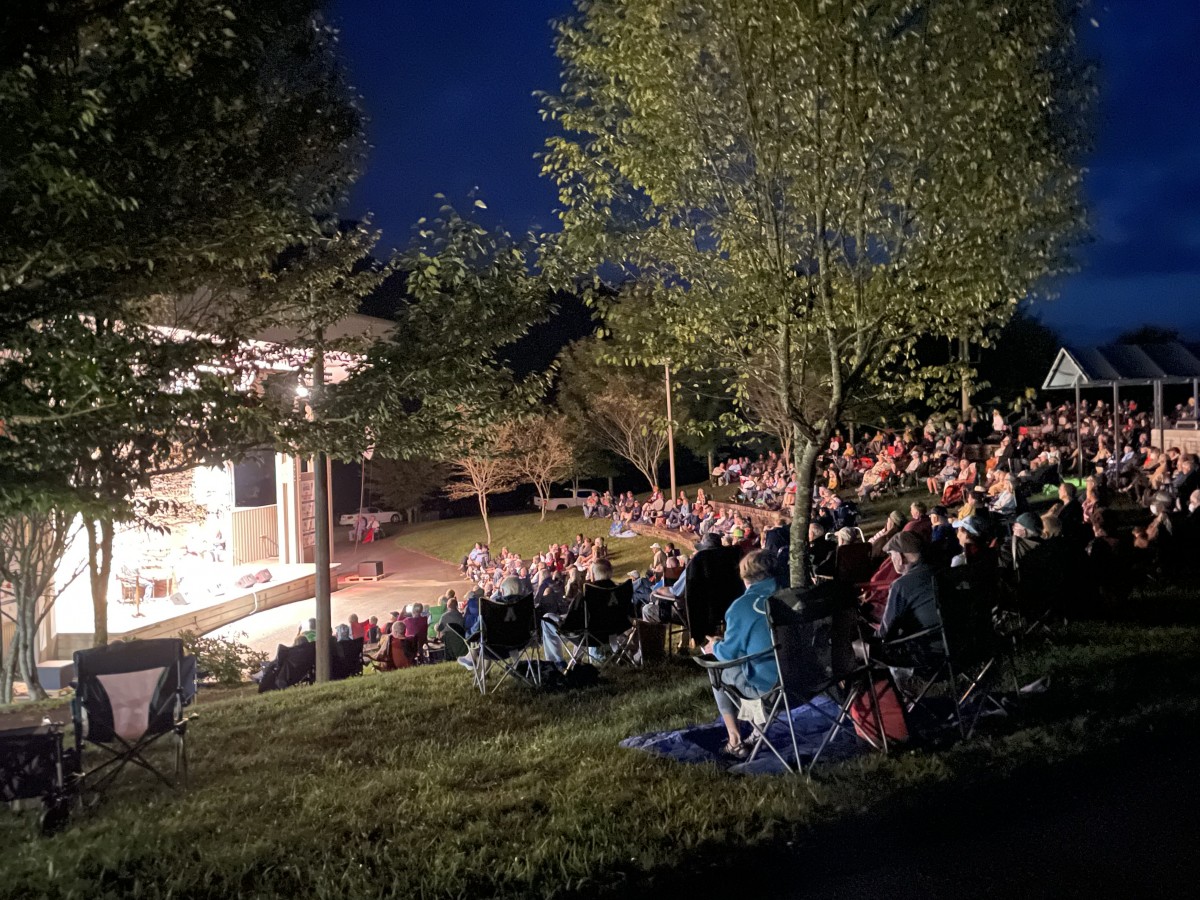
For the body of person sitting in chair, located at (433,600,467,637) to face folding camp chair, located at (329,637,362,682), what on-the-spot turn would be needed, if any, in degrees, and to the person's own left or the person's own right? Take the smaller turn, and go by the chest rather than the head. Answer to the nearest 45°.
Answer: approximately 90° to the person's own left

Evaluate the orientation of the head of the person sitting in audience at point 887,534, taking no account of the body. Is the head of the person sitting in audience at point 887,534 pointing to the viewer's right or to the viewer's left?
to the viewer's left

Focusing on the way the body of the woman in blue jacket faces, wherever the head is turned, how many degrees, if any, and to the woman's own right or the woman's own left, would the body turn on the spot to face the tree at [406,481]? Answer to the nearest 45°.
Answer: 0° — they already face it

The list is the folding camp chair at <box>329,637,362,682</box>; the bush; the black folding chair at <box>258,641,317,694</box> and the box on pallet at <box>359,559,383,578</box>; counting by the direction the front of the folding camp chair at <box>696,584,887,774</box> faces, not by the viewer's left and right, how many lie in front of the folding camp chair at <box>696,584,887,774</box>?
4

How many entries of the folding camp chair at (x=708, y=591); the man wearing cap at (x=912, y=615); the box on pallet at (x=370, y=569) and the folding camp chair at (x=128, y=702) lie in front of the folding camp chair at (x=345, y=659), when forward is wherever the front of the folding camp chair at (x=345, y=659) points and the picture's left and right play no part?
1

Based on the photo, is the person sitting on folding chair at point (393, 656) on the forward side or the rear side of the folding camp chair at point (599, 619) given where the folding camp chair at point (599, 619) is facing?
on the forward side

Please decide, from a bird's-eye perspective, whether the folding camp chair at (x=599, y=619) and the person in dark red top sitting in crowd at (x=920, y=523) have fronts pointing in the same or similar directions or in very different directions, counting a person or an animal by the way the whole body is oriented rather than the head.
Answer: same or similar directions

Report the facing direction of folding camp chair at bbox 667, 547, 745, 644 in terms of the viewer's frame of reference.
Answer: facing away from the viewer and to the left of the viewer

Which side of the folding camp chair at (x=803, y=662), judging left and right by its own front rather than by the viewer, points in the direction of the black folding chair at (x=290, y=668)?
front

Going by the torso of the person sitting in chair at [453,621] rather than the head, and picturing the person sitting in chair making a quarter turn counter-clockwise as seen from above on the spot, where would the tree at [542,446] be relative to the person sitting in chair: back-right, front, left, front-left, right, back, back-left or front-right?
back-right

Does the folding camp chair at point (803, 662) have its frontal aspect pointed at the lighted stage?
yes

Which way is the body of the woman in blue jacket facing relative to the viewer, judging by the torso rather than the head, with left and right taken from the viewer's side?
facing away from the viewer and to the left of the viewer

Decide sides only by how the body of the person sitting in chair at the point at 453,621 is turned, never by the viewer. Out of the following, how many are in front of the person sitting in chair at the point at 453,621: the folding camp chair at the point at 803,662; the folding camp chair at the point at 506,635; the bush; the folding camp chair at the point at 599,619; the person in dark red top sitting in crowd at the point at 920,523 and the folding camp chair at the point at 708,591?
1

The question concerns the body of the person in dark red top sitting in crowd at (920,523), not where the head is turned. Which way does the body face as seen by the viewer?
to the viewer's left

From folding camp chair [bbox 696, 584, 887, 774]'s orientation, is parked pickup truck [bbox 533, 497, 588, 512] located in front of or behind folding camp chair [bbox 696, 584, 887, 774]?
in front

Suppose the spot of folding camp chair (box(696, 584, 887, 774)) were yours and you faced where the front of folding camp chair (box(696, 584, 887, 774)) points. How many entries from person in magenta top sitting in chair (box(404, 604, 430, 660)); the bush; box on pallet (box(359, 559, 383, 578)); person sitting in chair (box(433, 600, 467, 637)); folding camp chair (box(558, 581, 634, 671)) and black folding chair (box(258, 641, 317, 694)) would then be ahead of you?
6

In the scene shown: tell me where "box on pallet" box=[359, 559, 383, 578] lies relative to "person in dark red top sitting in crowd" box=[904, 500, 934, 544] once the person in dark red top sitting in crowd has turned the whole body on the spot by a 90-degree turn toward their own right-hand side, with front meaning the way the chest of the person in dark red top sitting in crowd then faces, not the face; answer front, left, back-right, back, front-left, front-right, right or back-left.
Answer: front-left
